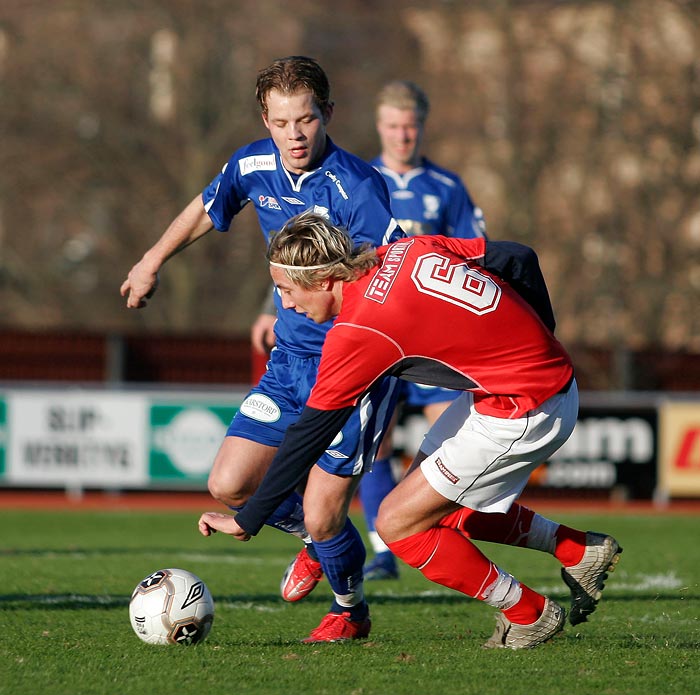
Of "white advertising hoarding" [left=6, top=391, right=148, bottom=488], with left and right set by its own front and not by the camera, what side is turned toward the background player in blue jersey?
front

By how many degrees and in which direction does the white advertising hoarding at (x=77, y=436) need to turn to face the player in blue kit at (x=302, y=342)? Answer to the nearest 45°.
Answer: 0° — it already faces them

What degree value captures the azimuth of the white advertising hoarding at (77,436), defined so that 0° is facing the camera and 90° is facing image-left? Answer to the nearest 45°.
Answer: approximately 0°

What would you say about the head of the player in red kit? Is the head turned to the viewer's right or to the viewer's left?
to the viewer's left

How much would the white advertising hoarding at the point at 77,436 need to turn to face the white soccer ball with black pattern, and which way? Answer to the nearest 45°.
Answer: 0° — it already faces it

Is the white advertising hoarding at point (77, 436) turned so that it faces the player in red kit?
yes

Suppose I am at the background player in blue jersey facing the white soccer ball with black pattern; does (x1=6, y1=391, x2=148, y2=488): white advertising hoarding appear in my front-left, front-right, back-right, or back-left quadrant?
back-right
